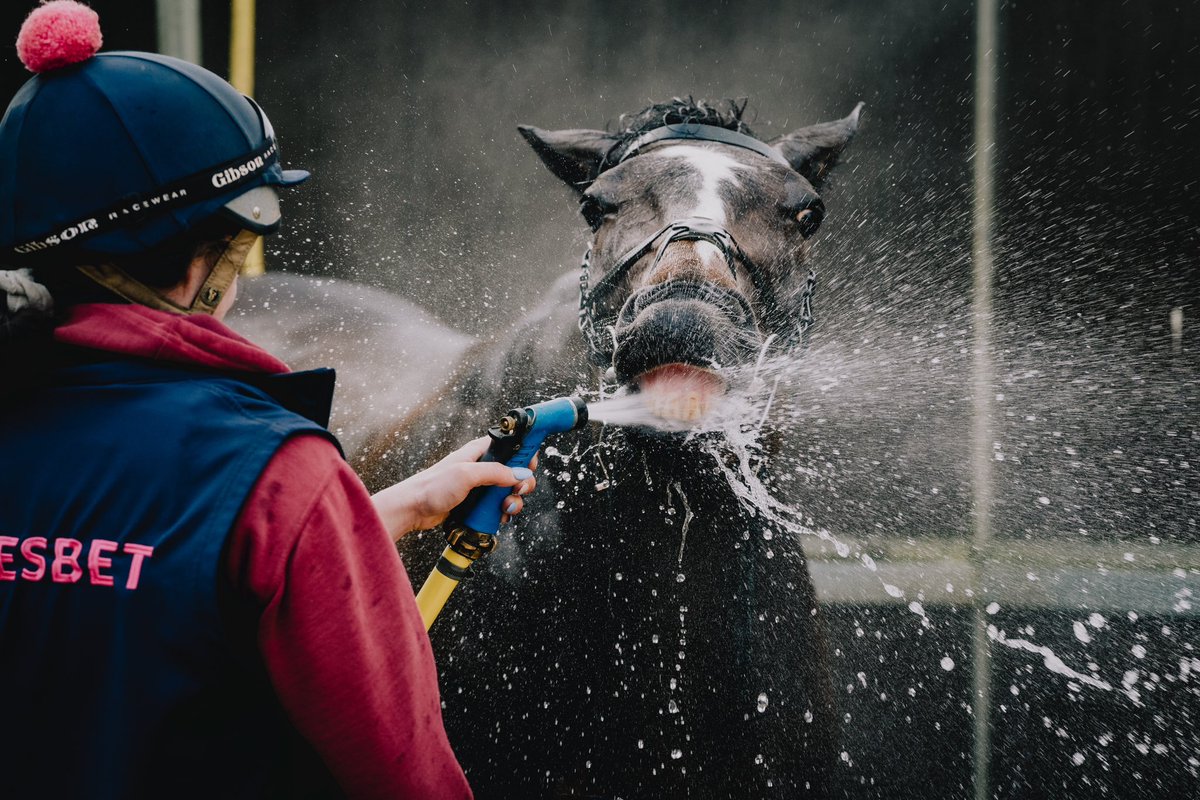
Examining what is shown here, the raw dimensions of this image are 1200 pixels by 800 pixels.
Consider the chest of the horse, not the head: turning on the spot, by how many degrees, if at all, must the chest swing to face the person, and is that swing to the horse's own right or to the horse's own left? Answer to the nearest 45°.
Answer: approximately 45° to the horse's own right

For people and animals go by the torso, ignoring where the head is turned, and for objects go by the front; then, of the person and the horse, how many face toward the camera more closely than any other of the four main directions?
1

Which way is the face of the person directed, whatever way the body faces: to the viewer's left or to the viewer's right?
to the viewer's right

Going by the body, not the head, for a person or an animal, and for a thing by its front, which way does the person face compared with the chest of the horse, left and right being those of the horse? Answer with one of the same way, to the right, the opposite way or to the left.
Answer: the opposite way

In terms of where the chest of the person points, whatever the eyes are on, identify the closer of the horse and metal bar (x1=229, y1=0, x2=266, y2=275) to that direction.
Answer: the horse

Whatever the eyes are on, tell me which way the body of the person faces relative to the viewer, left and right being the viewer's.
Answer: facing away from the viewer and to the right of the viewer

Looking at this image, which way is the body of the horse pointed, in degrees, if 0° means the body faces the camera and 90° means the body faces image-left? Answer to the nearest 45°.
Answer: approximately 0°
